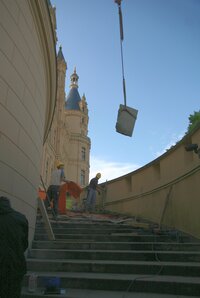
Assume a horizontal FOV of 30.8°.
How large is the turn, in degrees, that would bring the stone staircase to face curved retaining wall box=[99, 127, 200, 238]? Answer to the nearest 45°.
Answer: approximately 135° to its left

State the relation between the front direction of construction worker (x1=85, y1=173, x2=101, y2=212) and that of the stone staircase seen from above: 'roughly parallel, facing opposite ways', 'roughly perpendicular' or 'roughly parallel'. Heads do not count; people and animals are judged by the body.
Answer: roughly perpendicular

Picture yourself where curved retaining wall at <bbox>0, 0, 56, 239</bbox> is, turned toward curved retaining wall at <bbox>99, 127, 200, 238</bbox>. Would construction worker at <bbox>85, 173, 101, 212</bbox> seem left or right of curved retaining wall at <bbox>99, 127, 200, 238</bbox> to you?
left

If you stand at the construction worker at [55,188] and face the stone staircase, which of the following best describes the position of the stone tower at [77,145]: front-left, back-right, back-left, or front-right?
back-left

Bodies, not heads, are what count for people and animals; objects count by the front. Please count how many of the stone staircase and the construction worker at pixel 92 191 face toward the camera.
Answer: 1

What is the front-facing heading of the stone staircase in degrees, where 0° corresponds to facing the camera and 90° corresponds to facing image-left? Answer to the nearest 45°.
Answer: approximately 0°
